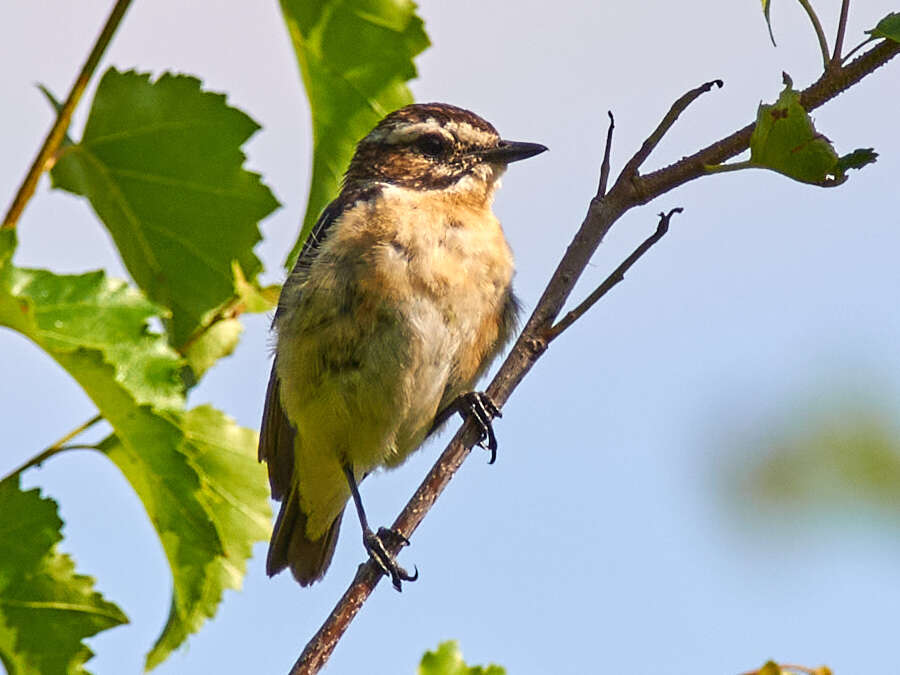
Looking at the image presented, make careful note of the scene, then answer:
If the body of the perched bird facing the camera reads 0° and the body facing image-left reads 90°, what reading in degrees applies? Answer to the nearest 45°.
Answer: approximately 315°

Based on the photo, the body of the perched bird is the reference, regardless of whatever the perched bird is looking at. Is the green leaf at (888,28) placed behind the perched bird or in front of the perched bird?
in front

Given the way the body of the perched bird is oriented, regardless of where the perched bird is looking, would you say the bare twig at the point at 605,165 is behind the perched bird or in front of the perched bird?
in front

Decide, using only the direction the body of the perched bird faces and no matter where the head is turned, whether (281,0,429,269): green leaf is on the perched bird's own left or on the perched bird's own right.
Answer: on the perched bird's own right
